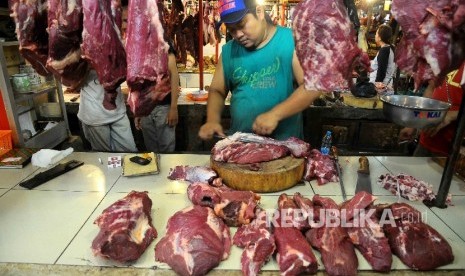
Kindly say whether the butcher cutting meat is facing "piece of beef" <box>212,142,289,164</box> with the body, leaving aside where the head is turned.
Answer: yes

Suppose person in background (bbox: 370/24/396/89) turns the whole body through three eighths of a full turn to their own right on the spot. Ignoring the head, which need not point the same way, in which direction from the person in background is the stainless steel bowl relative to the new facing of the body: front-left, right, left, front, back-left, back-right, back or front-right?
back-right

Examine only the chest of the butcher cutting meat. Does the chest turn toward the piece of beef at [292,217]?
yes
